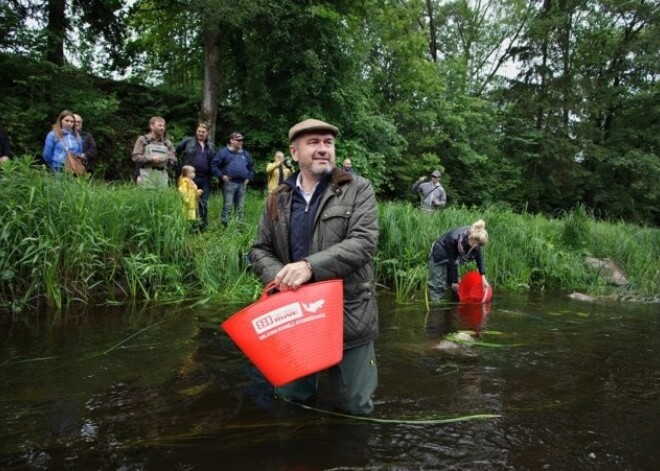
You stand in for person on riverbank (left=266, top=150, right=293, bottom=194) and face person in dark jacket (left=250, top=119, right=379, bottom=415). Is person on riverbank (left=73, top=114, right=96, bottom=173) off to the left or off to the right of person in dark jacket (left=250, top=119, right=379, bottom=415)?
right

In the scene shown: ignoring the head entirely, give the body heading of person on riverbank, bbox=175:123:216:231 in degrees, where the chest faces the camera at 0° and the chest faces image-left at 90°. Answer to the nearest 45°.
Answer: approximately 0°

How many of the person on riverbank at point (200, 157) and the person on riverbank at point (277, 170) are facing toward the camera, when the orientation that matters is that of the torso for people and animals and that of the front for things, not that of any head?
2

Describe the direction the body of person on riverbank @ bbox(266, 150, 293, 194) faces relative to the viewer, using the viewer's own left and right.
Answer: facing the viewer

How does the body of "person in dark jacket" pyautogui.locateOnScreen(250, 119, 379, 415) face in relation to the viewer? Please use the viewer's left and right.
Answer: facing the viewer and to the left of the viewer

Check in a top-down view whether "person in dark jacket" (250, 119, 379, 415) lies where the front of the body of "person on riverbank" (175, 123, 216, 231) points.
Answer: yes

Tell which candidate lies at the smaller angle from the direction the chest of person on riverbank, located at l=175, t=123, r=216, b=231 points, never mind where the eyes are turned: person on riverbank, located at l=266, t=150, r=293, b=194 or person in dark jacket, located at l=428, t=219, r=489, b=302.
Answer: the person in dark jacket

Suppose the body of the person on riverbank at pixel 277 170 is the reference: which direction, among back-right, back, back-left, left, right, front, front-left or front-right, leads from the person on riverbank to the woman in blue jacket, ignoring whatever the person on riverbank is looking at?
front-right
